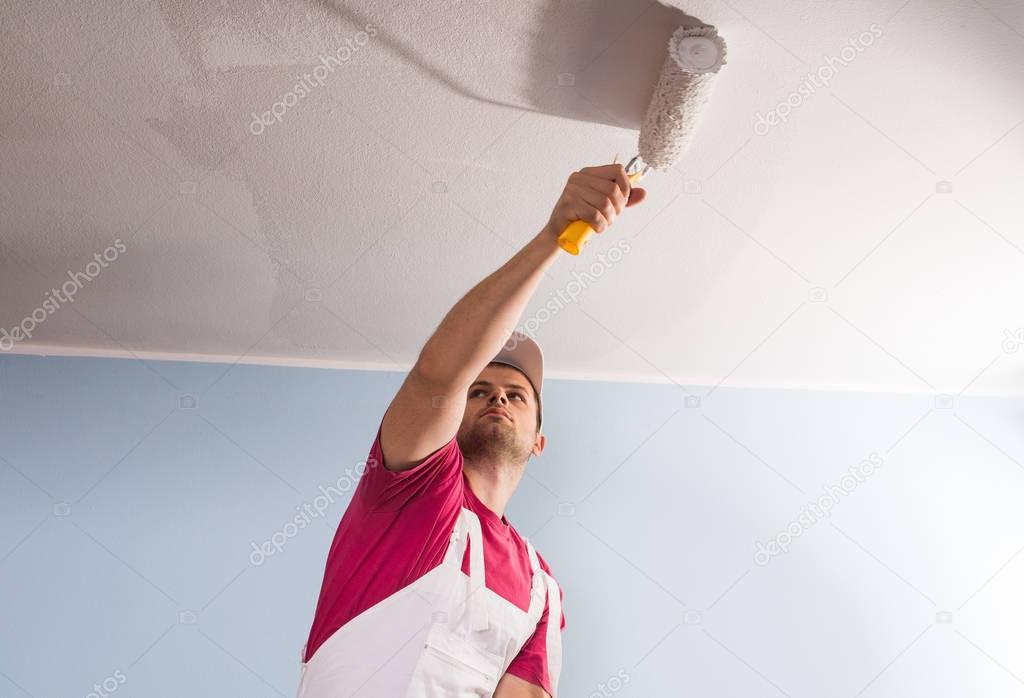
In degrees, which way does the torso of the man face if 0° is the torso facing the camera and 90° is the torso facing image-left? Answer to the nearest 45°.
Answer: approximately 315°
